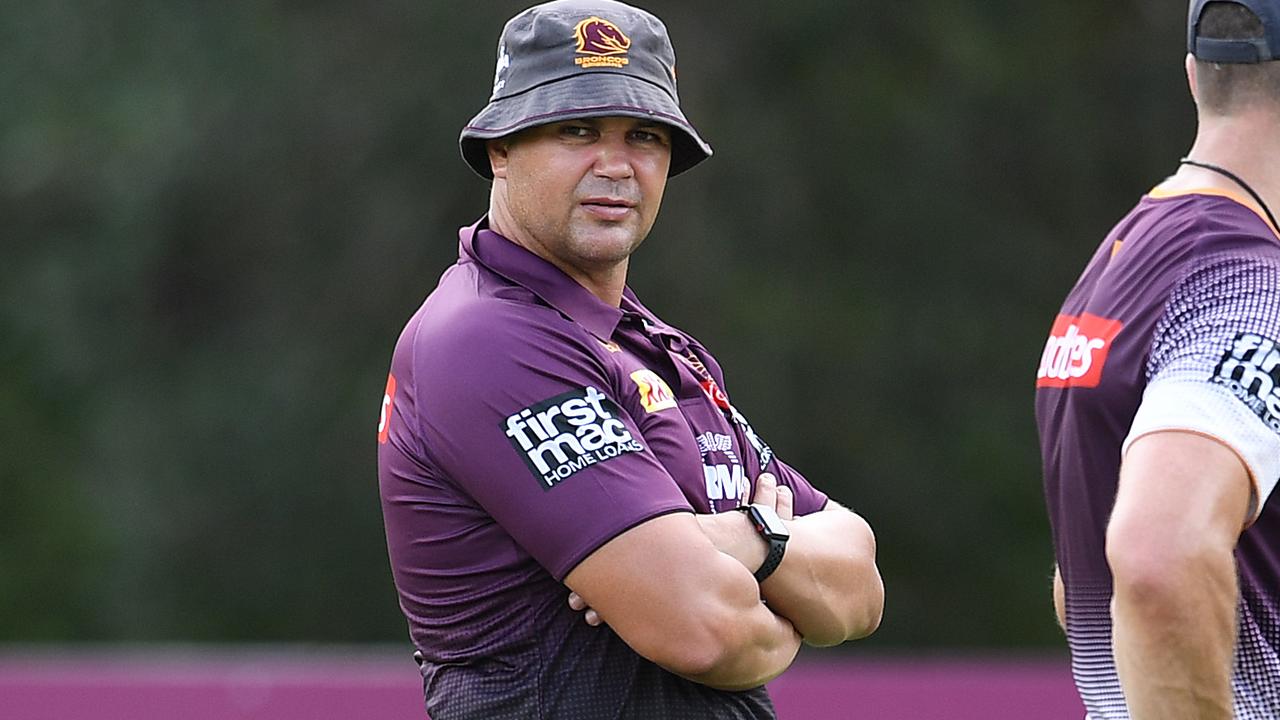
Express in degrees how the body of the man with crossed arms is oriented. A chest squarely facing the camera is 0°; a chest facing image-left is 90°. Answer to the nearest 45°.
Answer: approximately 315°
